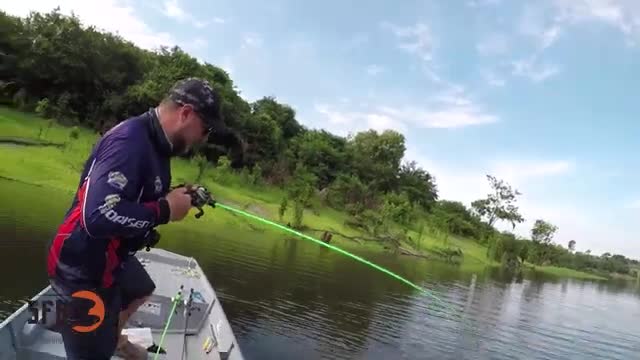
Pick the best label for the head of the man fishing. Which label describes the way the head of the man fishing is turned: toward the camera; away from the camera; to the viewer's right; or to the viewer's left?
to the viewer's right

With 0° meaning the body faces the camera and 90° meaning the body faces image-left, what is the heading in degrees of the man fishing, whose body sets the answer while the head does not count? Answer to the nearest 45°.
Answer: approximately 270°
